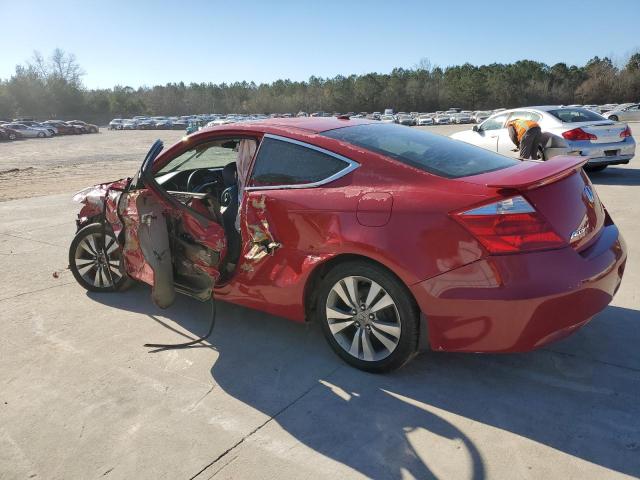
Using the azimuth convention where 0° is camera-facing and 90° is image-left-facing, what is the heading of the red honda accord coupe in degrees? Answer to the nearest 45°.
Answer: approximately 135°

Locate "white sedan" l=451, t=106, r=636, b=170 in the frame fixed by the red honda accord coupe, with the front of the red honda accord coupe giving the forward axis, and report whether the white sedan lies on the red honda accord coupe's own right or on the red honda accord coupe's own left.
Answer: on the red honda accord coupe's own right

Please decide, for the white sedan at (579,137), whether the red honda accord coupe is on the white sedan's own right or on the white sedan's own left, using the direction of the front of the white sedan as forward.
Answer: on the white sedan's own left

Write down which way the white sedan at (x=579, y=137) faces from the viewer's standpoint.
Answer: facing away from the viewer and to the left of the viewer

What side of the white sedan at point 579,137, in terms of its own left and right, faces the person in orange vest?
left

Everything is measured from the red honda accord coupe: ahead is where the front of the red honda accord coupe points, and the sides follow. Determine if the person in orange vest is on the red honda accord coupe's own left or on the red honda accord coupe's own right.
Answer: on the red honda accord coupe's own right
